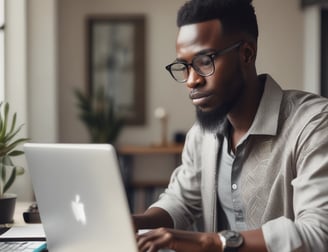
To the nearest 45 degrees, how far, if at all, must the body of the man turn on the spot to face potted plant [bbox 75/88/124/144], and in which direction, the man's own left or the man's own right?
approximately 135° to the man's own right

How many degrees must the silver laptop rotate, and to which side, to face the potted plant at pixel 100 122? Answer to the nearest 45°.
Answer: approximately 45° to its left

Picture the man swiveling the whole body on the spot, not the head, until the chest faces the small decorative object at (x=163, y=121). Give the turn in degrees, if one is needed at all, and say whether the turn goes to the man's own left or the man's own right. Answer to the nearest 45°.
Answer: approximately 135° to the man's own right

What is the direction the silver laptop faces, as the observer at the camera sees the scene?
facing away from the viewer and to the right of the viewer

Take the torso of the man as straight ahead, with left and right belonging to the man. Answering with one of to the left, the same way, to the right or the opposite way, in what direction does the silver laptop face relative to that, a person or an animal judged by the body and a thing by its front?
the opposite way

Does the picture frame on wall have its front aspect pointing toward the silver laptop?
yes
